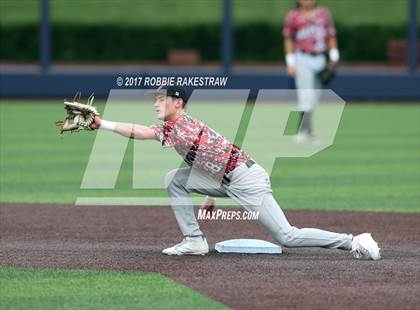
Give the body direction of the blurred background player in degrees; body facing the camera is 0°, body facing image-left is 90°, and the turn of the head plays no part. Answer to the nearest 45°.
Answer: approximately 0°

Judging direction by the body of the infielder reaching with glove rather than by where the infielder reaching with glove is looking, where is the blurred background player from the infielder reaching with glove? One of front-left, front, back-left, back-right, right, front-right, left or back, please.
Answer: right

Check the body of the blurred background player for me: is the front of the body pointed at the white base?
yes

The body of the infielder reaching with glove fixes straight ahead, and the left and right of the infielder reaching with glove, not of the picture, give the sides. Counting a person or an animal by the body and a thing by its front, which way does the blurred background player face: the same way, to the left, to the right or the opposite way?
to the left

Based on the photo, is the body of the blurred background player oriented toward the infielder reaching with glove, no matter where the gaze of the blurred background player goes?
yes

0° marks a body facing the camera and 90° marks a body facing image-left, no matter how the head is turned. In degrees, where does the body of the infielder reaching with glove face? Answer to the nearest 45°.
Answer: approximately 90°

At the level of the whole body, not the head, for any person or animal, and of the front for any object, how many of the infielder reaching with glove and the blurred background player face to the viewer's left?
1
